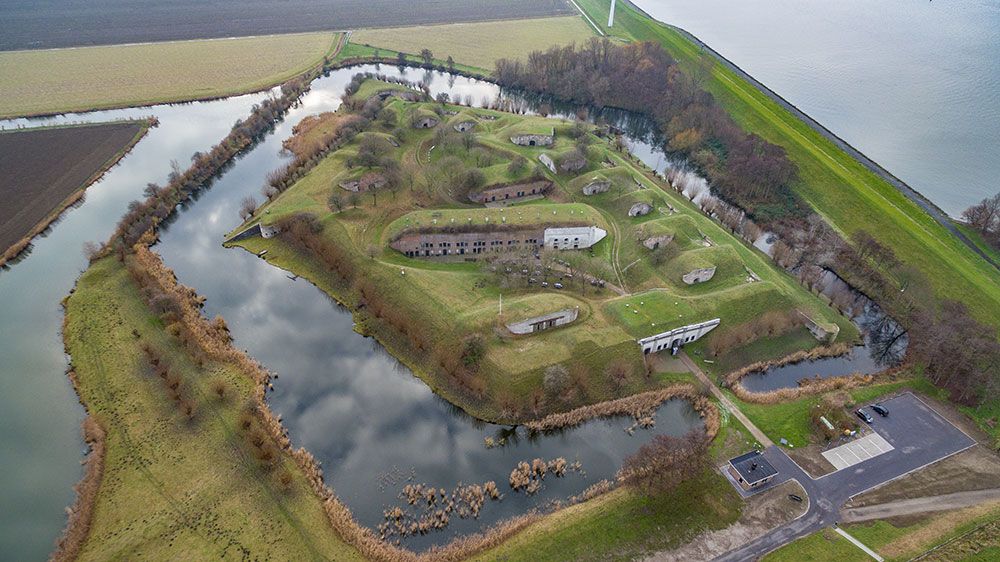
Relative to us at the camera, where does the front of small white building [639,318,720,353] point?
facing the viewer and to the right of the viewer

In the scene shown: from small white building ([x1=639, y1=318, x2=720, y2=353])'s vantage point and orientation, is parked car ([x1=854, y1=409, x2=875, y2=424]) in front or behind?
in front

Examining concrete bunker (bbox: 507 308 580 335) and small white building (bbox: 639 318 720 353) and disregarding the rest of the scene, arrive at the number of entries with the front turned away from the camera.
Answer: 0

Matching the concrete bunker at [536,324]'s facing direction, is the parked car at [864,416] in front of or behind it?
in front

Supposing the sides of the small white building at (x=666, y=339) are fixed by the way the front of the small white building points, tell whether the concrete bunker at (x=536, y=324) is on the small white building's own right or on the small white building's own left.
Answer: on the small white building's own right

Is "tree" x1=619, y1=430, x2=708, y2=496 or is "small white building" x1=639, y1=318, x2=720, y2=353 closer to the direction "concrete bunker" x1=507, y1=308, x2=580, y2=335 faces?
the tree

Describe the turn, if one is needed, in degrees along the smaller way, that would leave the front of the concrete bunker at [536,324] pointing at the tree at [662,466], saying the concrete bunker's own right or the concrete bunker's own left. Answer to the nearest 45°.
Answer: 0° — it already faces it

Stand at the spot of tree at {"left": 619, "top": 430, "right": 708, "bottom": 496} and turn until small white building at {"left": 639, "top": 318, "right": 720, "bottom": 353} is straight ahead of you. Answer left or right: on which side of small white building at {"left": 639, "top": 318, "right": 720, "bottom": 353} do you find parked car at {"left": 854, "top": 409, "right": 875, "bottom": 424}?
right
